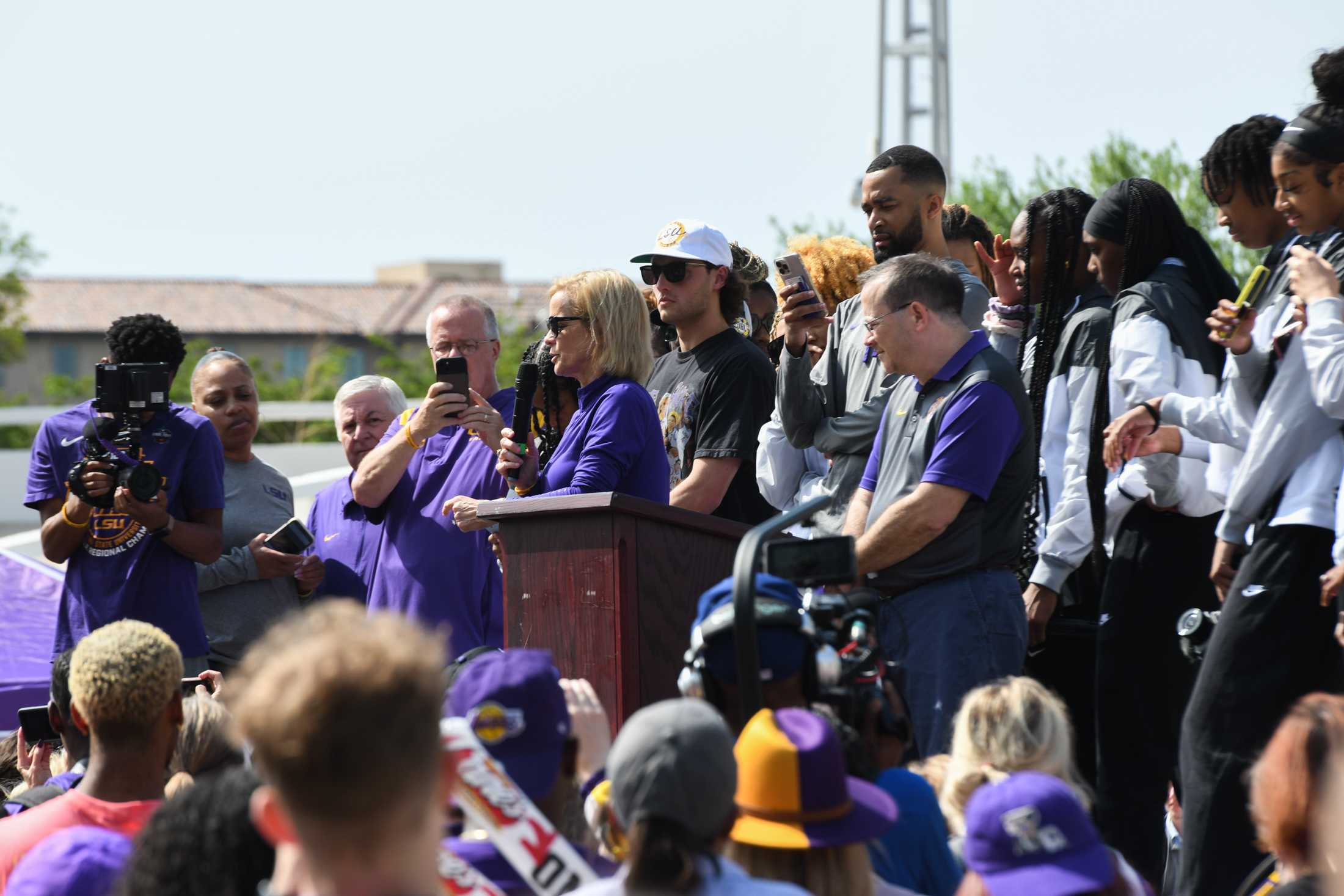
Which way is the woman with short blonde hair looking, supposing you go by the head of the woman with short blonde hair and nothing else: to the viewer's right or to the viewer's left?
to the viewer's left

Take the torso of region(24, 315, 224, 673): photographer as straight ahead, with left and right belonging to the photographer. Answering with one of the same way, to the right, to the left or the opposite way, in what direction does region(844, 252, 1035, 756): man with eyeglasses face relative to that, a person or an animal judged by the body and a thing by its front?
to the right

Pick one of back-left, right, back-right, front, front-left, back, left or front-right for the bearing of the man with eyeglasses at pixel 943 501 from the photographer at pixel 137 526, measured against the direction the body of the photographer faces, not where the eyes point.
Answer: front-left

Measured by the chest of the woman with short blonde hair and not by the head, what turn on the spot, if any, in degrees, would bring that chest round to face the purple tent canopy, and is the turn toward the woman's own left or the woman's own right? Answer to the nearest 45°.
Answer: approximately 45° to the woman's own right

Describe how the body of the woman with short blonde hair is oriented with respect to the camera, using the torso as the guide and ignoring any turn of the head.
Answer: to the viewer's left

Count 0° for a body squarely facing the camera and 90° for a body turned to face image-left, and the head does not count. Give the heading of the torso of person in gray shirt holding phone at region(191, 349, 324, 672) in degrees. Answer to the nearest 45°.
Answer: approximately 315°
